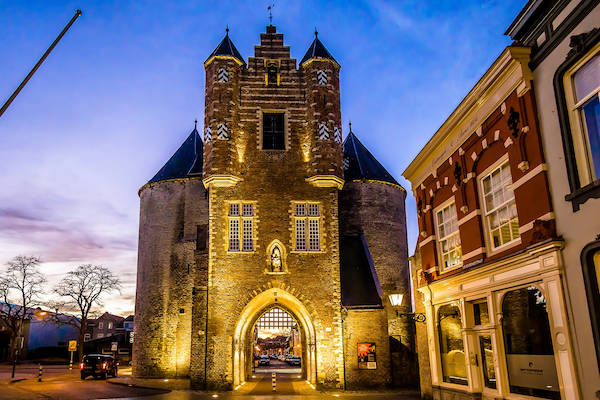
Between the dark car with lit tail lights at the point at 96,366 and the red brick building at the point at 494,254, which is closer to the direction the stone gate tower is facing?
the red brick building

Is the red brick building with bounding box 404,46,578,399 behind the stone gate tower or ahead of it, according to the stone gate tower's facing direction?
ahead

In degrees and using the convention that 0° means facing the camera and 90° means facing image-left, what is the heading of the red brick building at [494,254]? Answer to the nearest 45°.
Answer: approximately 45°

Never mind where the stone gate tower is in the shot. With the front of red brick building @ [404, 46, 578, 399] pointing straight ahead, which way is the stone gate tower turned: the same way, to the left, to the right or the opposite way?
to the left

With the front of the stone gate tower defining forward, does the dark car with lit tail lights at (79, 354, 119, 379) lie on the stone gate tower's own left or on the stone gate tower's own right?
on the stone gate tower's own right

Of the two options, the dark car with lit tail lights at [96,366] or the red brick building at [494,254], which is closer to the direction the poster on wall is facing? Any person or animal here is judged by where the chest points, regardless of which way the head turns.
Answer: the red brick building

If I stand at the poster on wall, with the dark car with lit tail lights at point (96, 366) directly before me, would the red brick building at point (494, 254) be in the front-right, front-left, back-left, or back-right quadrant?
back-left

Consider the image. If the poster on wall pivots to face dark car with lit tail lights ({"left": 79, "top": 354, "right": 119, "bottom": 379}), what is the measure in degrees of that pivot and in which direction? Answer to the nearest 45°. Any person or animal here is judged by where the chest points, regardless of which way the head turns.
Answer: approximately 90° to its right

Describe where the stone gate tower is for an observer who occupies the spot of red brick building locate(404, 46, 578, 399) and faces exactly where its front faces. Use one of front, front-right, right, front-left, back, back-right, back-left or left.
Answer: right

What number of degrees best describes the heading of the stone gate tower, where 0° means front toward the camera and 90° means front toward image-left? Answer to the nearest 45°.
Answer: approximately 0°
